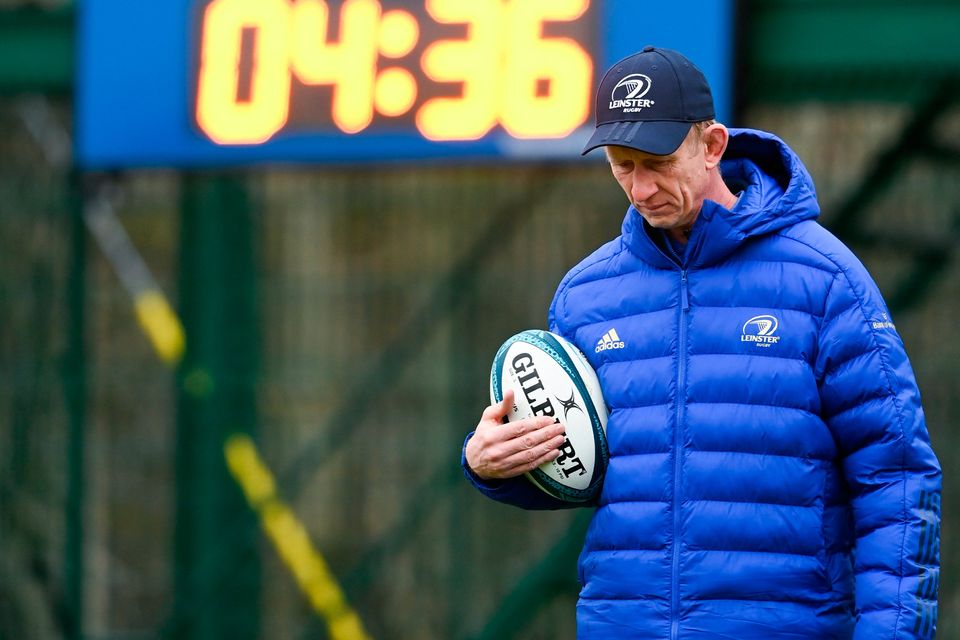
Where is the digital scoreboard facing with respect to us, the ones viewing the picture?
facing the viewer

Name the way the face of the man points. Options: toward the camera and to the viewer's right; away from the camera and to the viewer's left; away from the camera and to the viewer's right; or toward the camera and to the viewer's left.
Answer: toward the camera and to the viewer's left

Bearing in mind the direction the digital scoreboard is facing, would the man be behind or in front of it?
in front
